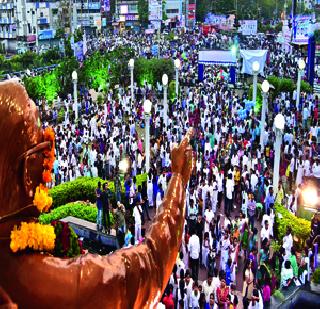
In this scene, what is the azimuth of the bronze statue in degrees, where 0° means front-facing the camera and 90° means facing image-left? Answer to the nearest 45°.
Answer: approximately 180°

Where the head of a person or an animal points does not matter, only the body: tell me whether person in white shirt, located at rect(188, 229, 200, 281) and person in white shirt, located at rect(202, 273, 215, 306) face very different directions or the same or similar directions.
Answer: very different directions

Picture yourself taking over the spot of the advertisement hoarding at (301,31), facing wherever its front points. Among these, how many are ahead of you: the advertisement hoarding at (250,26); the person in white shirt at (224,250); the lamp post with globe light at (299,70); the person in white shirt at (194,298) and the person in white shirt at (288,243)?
4

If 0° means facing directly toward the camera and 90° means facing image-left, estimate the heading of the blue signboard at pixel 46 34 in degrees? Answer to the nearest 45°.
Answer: approximately 0°

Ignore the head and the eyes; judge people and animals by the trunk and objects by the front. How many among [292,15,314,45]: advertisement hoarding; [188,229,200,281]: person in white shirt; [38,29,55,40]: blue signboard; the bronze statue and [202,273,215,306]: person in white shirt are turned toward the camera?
3

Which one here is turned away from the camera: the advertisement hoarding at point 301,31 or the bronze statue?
the bronze statue

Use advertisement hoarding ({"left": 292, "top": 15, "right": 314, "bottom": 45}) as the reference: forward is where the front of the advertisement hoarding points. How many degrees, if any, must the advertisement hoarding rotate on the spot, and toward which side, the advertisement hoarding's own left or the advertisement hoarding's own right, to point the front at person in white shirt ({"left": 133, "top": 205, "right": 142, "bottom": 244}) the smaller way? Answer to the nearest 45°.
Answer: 0° — it already faces them

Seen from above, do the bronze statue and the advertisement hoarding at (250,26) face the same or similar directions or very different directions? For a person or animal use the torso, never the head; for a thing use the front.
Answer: very different directions

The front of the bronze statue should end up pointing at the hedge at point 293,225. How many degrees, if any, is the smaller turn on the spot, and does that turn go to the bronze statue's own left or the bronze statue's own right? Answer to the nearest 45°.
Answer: approximately 45° to the bronze statue's own right
